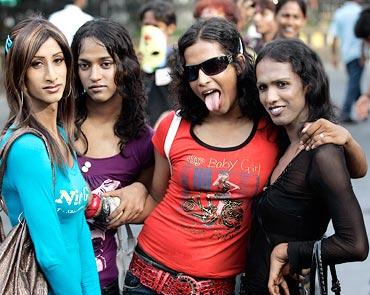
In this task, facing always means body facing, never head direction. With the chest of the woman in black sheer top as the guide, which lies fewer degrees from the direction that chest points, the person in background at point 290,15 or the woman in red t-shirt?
the woman in red t-shirt

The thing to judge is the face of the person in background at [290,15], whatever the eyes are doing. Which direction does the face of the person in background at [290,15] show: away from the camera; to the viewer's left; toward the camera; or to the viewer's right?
toward the camera

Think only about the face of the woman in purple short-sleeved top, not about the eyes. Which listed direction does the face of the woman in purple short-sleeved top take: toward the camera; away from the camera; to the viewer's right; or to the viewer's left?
toward the camera

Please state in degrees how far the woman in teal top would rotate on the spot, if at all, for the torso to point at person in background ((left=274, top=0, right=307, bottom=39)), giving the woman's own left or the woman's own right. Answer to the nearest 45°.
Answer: approximately 90° to the woman's own left

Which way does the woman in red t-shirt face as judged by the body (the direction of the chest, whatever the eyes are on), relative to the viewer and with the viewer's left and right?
facing the viewer

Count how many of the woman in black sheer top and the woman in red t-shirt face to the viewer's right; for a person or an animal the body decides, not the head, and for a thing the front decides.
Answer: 0

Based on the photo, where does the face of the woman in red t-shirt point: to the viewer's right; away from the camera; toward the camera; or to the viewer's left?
toward the camera

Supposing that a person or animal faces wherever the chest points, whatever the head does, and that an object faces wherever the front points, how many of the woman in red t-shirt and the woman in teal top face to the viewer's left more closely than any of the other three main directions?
0

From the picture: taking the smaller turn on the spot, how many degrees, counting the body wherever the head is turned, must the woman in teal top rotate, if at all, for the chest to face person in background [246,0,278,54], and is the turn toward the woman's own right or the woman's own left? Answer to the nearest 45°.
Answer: approximately 90° to the woman's own left

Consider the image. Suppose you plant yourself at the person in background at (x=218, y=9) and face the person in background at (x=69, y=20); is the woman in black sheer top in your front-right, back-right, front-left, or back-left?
back-left

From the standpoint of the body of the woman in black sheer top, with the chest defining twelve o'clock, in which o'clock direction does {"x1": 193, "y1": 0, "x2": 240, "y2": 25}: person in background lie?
The person in background is roughly at 4 o'clock from the woman in black sheer top.

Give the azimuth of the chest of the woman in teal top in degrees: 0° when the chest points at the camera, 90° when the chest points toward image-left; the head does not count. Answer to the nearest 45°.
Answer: approximately 315°

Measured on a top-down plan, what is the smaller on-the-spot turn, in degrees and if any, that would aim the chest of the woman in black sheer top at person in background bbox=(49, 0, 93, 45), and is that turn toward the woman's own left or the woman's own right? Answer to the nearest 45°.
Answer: approximately 90° to the woman's own right

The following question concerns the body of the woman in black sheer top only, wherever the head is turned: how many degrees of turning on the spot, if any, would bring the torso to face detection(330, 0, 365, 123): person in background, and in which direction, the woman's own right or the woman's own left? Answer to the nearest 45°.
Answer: approximately 135° to the woman's own right

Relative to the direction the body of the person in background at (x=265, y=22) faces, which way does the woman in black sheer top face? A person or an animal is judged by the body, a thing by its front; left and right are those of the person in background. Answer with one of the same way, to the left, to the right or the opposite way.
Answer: the same way

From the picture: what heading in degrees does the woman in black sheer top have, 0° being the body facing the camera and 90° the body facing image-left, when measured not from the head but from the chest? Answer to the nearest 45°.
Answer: approximately 45°
